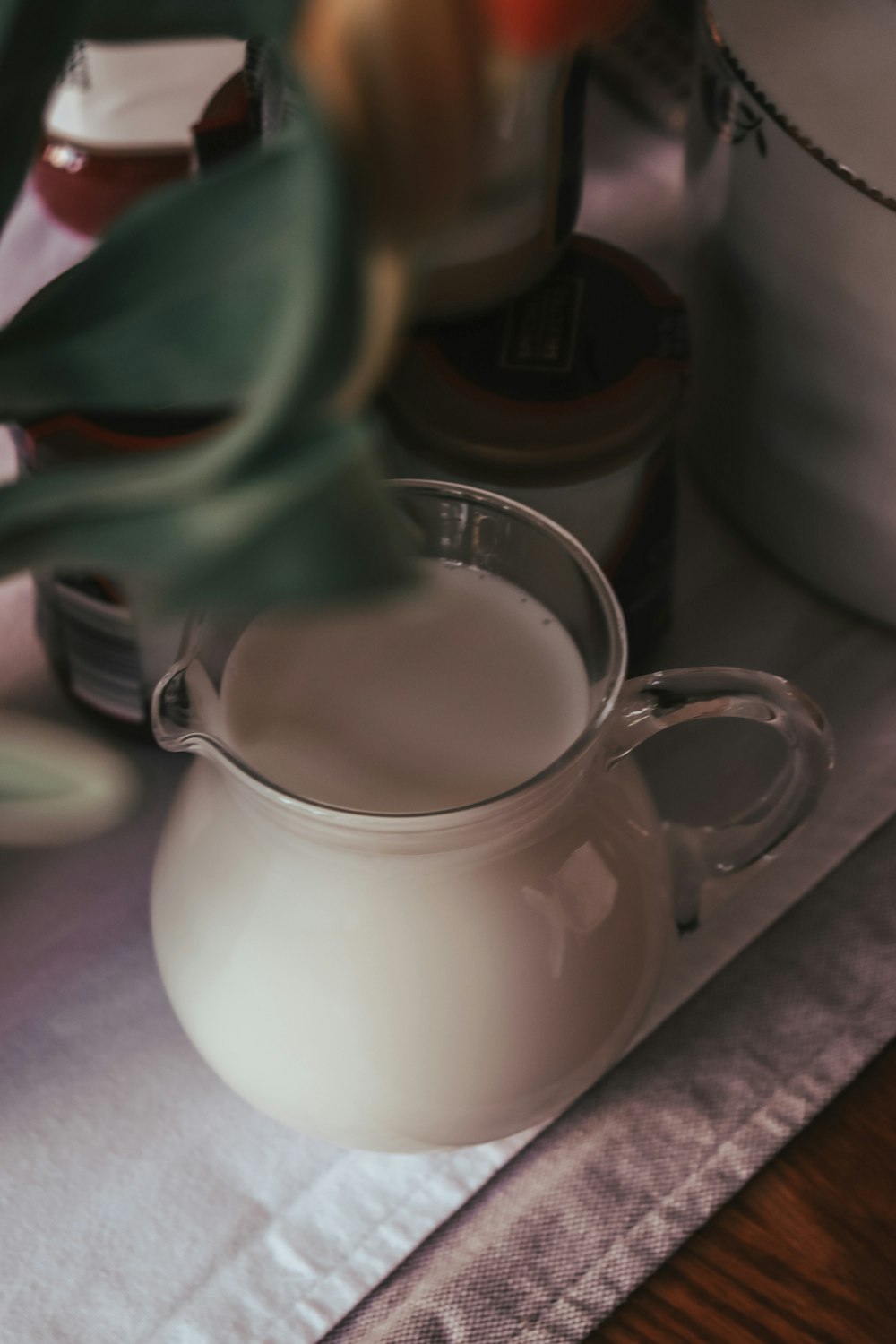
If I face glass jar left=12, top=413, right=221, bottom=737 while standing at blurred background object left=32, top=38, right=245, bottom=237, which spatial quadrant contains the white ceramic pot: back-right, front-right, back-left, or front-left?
front-left

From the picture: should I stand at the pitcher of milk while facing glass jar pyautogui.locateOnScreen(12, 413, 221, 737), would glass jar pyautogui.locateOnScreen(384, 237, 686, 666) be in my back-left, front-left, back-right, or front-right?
front-right

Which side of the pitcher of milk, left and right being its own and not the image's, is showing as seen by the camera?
left
